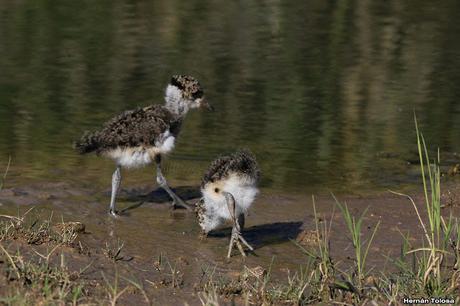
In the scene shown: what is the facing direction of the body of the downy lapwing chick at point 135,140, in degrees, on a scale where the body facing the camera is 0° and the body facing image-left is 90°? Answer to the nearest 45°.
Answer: approximately 270°

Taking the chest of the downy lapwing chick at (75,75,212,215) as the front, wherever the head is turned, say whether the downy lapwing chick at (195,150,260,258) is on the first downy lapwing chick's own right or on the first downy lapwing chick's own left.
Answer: on the first downy lapwing chick's own right
